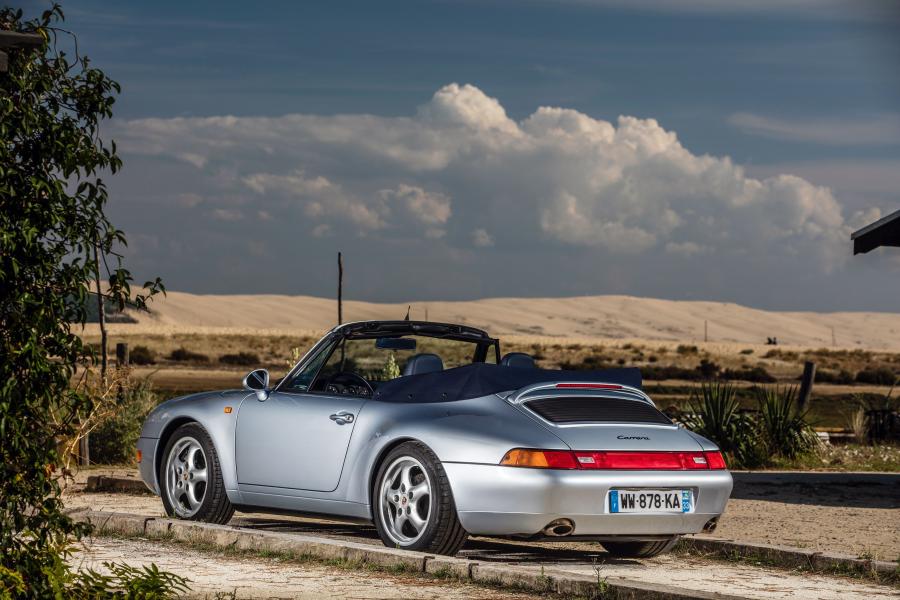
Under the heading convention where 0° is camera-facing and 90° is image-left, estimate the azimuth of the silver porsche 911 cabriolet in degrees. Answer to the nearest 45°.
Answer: approximately 135°

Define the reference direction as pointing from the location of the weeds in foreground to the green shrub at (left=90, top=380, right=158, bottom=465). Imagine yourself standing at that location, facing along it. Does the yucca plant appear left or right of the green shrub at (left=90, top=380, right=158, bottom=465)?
right

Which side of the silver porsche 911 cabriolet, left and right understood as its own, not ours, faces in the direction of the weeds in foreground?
left

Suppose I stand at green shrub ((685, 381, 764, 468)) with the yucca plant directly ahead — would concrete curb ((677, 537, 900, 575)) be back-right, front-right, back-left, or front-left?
back-right

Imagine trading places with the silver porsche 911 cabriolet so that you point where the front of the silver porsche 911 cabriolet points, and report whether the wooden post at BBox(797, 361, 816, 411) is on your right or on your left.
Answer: on your right

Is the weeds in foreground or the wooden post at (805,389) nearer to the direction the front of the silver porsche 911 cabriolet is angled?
the wooden post

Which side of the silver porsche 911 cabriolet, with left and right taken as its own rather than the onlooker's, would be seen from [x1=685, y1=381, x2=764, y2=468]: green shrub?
right

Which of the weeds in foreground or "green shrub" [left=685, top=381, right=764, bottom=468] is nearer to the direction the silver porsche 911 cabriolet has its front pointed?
the green shrub

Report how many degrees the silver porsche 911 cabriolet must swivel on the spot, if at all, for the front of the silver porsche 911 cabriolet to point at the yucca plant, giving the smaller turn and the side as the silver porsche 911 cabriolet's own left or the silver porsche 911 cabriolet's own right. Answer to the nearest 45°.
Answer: approximately 90° to the silver porsche 911 cabriolet's own right

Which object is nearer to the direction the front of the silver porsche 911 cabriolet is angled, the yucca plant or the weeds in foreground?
the yucca plant

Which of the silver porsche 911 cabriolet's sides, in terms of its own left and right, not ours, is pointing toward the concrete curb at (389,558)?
left
